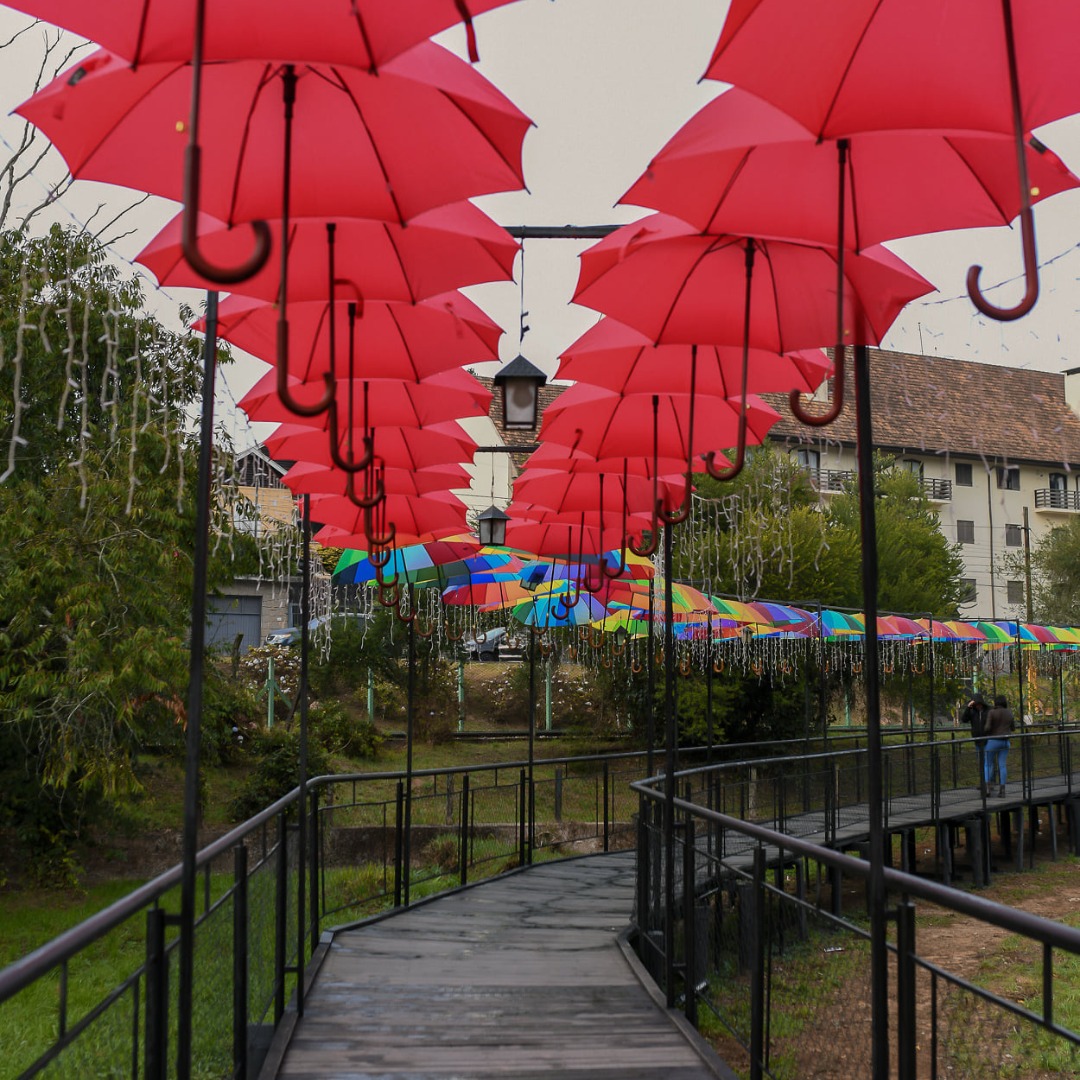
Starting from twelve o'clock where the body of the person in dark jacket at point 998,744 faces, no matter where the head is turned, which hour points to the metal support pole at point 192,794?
The metal support pole is roughly at 6 o'clock from the person in dark jacket.

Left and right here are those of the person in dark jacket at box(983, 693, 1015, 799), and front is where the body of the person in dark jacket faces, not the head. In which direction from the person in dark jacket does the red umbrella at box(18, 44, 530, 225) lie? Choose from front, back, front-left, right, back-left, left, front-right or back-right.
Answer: back

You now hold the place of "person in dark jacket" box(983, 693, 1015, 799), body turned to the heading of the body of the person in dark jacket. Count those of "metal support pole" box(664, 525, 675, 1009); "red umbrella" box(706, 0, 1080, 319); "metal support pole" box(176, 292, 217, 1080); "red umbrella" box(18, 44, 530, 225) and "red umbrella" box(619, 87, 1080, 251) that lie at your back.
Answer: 5

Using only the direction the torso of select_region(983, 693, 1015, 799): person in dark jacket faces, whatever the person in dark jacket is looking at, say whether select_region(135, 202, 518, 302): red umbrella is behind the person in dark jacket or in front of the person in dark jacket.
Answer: behind

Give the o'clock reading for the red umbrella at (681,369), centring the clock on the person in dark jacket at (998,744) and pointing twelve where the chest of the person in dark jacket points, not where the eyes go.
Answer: The red umbrella is roughly at 6 o'clock from the person in dark jacket.

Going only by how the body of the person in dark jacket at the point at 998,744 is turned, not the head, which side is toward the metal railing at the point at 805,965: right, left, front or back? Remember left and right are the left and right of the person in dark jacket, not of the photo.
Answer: back

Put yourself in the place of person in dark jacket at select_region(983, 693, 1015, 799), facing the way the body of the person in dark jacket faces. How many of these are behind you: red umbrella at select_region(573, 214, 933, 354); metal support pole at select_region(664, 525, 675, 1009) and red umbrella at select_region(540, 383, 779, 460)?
3

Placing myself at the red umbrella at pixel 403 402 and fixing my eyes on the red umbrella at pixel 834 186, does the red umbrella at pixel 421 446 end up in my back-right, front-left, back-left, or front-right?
back-left

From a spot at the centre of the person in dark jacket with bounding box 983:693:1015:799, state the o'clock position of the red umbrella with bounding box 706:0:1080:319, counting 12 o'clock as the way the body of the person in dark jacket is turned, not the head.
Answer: The red umbrella is roughly at 6 o'clock from the person in dark jacket.

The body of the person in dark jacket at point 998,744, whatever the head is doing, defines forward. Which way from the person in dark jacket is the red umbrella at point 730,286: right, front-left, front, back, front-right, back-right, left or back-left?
back

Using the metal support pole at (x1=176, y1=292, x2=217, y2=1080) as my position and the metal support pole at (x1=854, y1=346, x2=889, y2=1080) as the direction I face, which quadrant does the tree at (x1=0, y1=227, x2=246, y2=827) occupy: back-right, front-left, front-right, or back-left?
back-left

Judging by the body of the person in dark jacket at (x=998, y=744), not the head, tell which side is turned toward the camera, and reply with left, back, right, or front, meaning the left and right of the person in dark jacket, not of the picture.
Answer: back

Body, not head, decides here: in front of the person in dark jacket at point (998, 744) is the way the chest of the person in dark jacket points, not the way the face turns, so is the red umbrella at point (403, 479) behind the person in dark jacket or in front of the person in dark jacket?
behind
